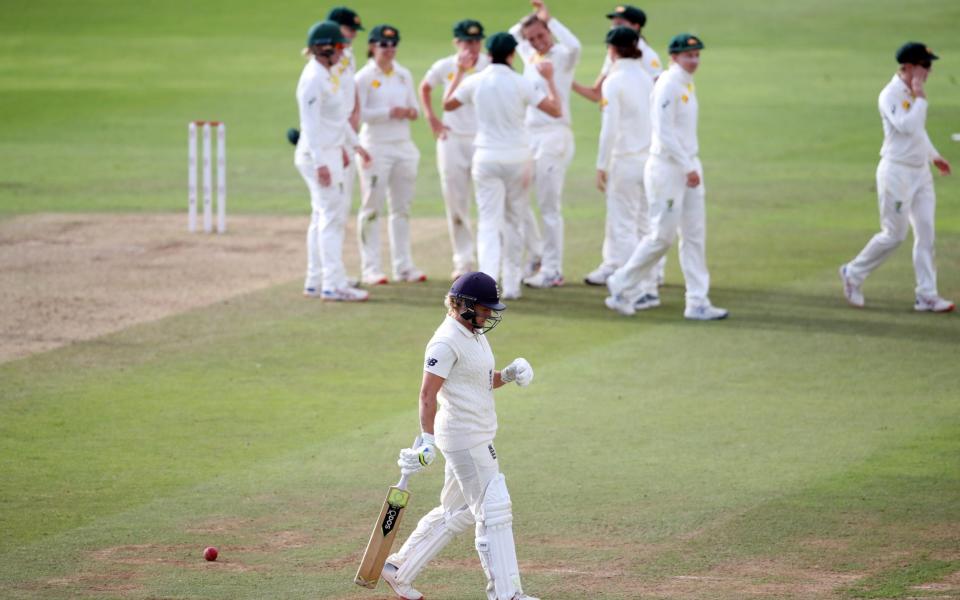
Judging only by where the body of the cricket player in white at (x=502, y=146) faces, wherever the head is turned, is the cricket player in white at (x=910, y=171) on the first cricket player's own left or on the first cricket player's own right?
on the first cricket player's own right

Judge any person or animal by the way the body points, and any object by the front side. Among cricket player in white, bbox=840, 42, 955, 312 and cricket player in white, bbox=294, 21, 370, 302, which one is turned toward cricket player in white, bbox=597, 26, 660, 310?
cricket player in white, bbox=294, 21, 370, 302

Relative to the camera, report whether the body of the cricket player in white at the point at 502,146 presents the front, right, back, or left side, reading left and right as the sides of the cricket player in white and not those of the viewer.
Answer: back

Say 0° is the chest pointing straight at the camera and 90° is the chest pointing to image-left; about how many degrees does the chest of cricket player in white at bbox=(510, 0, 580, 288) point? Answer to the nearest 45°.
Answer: approximately 45°

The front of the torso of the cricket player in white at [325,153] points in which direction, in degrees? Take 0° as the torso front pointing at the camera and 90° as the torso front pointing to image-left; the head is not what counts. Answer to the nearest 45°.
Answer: approximately 270°

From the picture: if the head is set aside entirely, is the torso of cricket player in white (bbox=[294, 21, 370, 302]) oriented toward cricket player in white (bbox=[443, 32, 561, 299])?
yes

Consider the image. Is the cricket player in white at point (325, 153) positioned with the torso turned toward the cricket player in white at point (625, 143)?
yes

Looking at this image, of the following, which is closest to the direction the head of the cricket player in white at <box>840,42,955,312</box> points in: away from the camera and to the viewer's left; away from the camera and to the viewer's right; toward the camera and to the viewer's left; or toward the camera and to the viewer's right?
toward the camera and to the viewer's right

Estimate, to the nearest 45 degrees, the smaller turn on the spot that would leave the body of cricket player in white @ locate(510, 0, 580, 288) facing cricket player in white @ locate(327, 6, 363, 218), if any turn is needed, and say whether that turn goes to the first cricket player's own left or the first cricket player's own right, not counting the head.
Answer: approximately 45° to the first cricket player's own right

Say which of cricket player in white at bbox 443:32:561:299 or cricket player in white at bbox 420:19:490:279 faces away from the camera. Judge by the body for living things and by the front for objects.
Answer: cricket player in white at bbox 443:32:561:299

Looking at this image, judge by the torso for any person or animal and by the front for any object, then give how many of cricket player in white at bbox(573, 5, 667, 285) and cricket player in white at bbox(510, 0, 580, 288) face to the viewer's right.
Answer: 0

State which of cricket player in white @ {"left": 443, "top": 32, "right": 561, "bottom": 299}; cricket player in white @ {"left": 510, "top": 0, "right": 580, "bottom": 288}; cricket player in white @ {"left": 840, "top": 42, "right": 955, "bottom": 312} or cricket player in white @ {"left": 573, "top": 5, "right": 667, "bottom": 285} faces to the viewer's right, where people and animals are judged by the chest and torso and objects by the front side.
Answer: cricket player in white @ {"left": 840, "top": 42, "right": 955, "bottom": 312}

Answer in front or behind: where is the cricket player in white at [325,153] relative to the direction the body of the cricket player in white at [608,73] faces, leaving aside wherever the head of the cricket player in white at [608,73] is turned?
in front

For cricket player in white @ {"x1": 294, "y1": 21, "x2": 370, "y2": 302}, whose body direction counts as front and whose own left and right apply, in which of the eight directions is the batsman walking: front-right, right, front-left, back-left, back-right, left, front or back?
right
